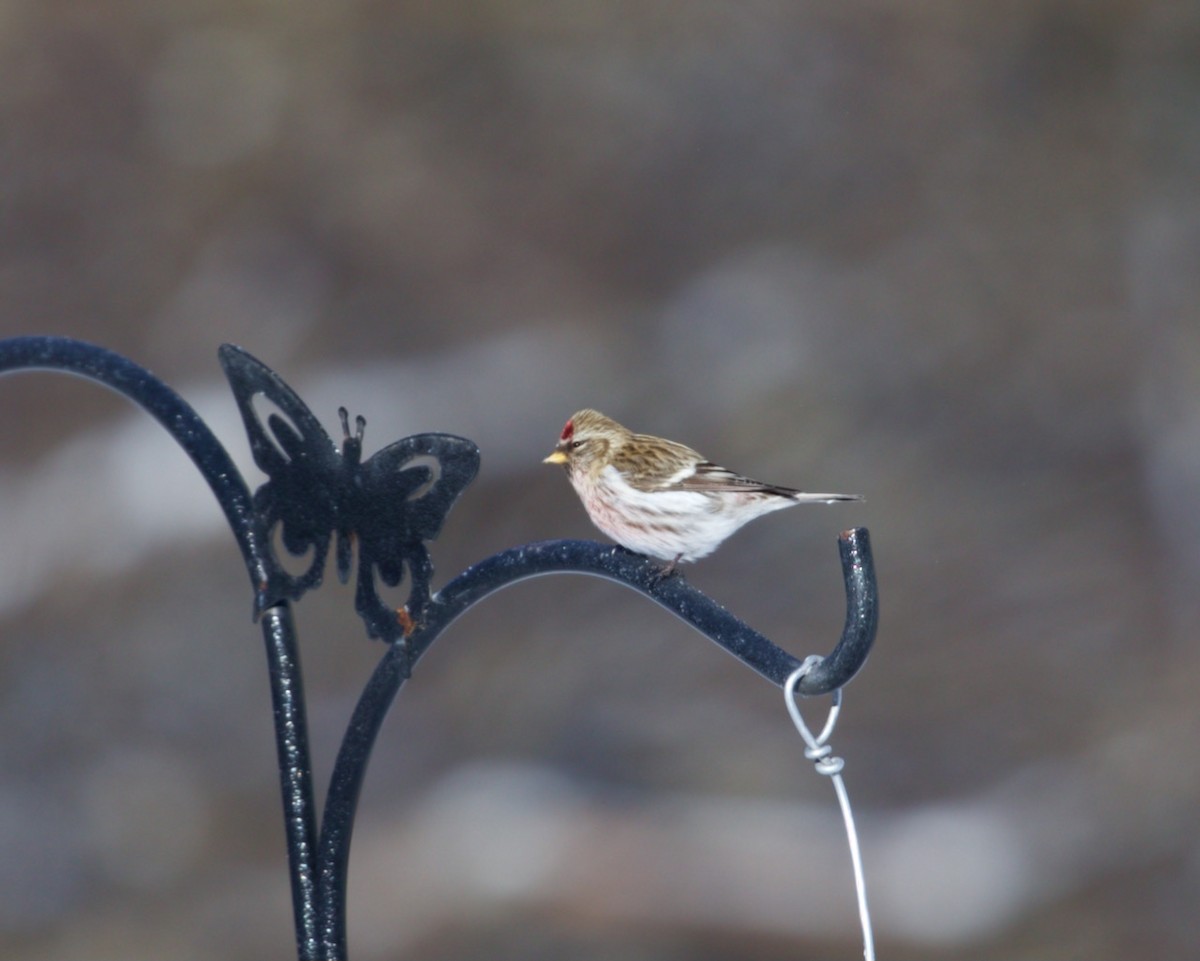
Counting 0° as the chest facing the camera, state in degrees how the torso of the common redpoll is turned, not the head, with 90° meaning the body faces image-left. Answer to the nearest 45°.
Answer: approximately 90°

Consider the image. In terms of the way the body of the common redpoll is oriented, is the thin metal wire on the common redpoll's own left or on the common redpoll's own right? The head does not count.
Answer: on the common redpoll's own left
